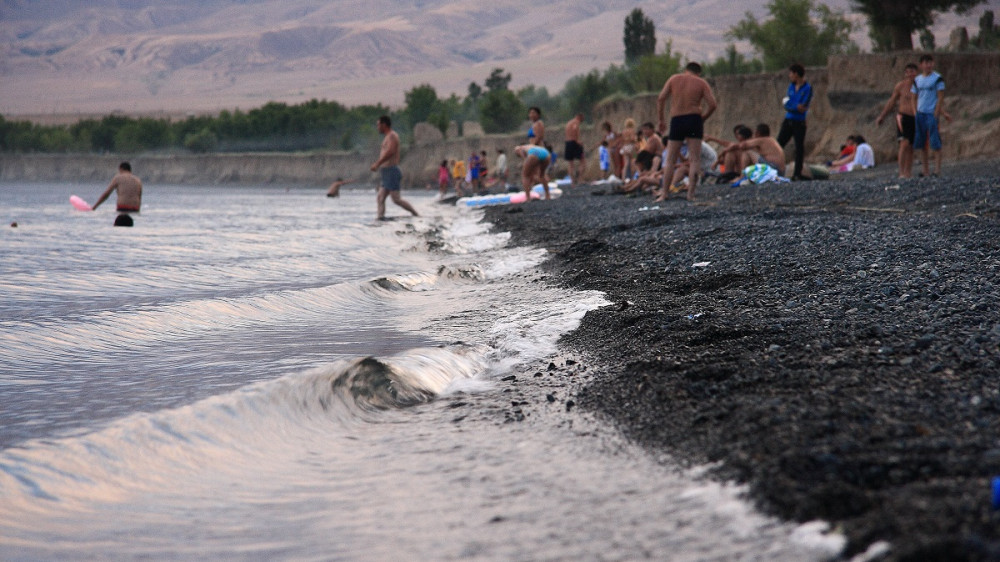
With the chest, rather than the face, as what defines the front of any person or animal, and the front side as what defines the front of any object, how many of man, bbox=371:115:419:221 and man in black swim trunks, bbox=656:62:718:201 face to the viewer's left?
1

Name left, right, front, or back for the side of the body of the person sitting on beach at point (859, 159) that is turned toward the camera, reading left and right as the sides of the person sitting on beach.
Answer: left

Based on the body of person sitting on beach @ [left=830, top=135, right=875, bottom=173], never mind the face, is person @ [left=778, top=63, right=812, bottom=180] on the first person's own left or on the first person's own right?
on the first person's own left

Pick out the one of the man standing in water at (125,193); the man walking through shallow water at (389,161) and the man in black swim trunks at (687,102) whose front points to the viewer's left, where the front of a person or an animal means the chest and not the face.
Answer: the man walking through shallow water at (389,161)

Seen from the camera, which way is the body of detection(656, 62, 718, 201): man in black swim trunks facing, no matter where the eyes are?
away from the camera

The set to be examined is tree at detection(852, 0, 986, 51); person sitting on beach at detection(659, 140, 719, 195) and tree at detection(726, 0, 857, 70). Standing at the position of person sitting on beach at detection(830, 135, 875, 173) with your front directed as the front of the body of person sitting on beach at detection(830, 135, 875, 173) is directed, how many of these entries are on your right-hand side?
2

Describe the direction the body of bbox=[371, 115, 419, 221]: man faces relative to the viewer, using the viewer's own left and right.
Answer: facing to the left of the viewer
